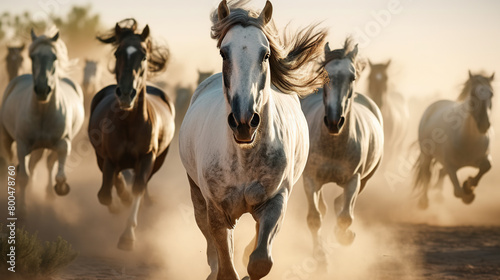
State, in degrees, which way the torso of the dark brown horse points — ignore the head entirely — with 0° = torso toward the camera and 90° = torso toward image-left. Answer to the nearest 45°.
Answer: approximately 0°

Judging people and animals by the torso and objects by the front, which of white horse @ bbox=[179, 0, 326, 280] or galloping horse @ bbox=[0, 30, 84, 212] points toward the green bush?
the galloping horse

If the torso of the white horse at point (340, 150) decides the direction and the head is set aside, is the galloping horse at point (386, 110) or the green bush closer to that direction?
the green bush

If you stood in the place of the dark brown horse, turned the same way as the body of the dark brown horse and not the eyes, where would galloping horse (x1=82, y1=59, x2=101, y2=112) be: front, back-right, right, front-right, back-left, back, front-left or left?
back

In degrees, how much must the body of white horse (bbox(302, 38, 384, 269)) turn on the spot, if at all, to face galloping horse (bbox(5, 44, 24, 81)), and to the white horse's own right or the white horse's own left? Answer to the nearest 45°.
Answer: approximately 135° to the white horse's own right

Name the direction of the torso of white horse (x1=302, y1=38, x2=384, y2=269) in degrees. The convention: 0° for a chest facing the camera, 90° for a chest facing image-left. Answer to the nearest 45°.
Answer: approximately 0°

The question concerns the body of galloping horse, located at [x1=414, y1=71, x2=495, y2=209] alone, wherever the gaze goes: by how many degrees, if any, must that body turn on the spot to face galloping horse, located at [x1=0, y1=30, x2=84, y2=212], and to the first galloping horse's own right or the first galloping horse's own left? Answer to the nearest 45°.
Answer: approximately 90° to the first galloping horse's own right

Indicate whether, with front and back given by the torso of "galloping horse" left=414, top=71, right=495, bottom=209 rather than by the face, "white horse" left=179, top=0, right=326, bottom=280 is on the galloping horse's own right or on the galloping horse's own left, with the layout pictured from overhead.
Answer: on the galloping horse's own right

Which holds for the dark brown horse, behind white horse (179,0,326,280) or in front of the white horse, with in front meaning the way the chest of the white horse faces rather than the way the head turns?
behind

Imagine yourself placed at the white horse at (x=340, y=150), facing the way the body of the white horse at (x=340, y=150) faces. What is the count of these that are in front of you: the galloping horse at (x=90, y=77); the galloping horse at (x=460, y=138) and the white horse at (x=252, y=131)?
1
